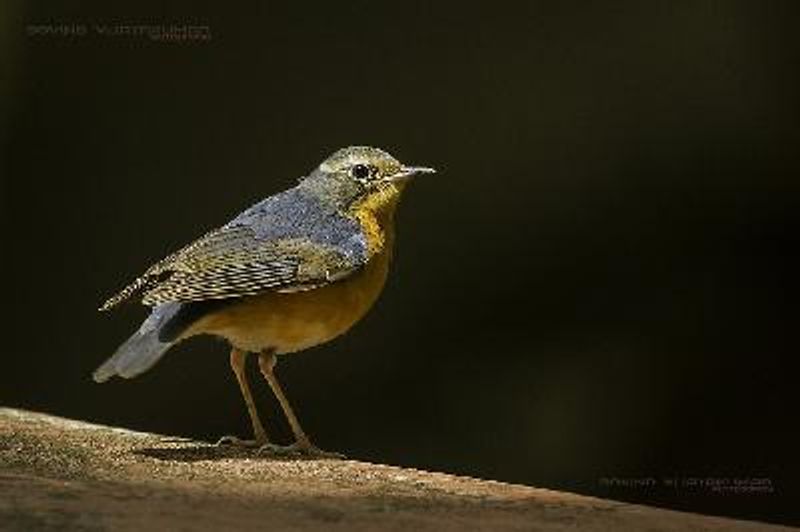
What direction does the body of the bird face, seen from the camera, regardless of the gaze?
to the viewer's right
